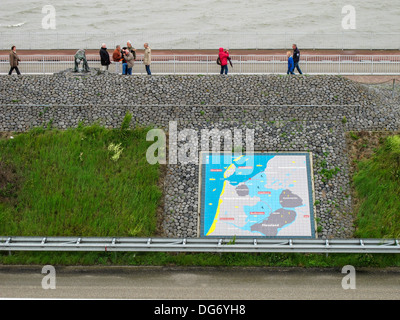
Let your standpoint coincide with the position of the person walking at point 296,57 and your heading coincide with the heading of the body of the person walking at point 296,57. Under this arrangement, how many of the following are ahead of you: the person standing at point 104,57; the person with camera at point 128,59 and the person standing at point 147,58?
3

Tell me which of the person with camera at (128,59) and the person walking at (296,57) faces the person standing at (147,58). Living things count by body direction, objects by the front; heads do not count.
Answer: the person walking at (296,57)

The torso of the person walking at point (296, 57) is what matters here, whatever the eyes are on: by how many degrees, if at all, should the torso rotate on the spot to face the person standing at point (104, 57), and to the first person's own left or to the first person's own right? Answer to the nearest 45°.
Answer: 0° — they already face them

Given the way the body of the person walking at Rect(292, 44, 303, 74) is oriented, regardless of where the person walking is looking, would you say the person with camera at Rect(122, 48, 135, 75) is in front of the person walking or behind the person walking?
in front

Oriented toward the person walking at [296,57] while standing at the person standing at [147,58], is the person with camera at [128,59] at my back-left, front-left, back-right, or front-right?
back-right

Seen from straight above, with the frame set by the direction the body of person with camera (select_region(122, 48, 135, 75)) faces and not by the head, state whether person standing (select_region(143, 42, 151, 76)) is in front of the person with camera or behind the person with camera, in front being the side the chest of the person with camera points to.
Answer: behind
